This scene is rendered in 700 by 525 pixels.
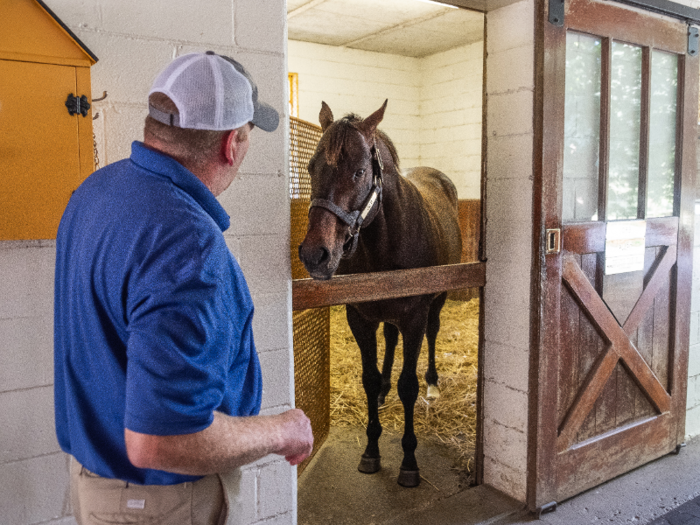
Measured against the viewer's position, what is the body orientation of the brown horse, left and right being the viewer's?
facing the viewer and to the left of the viewer

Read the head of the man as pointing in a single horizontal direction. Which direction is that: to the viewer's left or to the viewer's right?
to the viewer's right

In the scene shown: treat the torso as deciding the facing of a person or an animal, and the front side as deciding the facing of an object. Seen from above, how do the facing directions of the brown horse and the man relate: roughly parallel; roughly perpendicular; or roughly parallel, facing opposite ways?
roughly parallel, facing opposite ways

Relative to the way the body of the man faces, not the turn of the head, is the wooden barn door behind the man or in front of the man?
in front

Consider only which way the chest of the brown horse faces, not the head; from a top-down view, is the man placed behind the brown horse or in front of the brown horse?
in front

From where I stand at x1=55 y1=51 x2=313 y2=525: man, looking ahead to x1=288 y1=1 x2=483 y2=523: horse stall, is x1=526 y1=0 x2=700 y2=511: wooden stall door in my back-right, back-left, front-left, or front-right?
front-right

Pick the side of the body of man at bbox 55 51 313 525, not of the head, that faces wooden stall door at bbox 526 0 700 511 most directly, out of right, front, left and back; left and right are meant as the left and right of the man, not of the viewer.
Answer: front

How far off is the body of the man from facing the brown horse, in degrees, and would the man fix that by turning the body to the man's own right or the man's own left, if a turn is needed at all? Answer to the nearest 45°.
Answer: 0° — they already face it

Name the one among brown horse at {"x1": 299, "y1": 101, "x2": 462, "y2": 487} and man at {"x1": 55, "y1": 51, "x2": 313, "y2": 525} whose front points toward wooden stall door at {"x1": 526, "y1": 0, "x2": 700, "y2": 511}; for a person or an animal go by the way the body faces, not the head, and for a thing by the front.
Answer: the man

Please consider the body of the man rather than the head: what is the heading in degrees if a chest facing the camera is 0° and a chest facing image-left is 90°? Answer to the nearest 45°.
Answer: approximately 225°

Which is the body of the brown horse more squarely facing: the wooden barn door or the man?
the man
